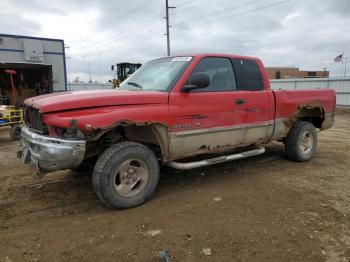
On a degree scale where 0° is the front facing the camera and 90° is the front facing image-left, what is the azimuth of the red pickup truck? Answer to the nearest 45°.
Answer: approximately 45°

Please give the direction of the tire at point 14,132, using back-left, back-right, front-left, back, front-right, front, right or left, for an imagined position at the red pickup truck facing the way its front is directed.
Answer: right
